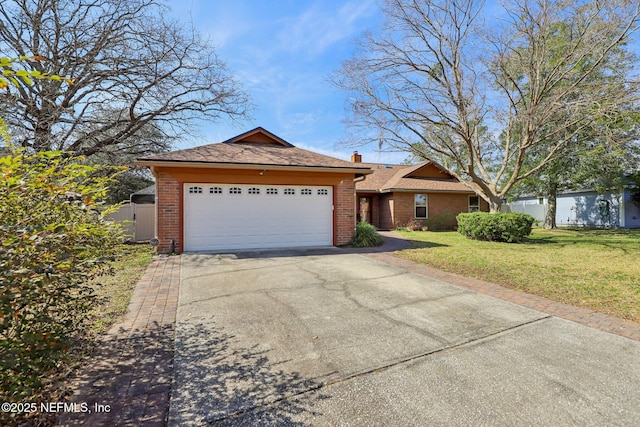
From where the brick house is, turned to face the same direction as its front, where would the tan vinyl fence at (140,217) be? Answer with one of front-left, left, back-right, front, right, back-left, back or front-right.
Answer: front-right

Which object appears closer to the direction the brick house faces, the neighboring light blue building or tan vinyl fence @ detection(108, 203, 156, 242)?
the tan vinyl fence

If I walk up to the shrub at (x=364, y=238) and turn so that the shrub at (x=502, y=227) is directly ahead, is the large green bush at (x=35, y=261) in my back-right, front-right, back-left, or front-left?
back-right

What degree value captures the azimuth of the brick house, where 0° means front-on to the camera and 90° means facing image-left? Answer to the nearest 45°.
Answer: approximately 0°

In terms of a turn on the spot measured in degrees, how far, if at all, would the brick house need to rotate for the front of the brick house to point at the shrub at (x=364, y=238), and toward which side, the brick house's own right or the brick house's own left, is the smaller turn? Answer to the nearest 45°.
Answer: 0° — it already faces it

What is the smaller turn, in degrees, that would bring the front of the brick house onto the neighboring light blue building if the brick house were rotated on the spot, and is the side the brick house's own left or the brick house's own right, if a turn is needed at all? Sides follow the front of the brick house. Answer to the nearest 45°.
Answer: approximately 135° to the brick house's own left

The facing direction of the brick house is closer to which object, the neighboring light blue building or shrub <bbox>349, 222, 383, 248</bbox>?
the shrub
